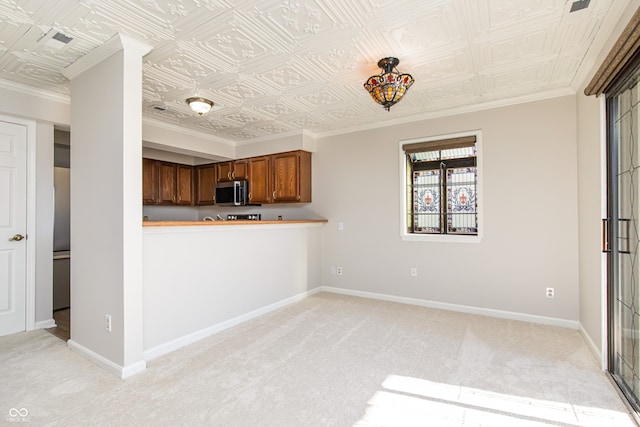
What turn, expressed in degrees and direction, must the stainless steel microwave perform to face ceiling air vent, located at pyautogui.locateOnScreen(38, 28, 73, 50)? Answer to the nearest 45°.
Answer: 0° — it already faces it

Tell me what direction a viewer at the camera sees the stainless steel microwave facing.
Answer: facing the viewer and to the left of the viewer

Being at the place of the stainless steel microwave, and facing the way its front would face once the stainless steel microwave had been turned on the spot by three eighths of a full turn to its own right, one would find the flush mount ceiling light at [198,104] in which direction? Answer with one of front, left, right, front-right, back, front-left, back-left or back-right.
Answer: back

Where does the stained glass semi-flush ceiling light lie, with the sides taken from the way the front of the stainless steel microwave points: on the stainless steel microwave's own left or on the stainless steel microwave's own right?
on the stainless steel microwave's own left

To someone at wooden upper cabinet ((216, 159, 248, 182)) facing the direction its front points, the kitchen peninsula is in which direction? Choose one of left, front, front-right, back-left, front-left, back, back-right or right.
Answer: front-left

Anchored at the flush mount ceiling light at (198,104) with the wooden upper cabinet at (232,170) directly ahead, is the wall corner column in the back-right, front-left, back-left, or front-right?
back-left

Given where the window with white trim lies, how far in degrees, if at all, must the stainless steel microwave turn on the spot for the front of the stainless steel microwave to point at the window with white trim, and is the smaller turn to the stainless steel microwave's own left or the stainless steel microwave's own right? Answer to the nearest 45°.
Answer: approximately 90° to the stainless steel microwave's own left

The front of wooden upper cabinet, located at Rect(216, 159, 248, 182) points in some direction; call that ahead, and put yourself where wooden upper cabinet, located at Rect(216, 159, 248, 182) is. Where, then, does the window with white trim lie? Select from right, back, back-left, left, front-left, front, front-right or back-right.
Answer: left

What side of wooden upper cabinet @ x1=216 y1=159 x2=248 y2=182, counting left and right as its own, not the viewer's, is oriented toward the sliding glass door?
left

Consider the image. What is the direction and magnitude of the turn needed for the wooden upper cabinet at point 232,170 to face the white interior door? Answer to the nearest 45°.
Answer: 0° — it already faces it

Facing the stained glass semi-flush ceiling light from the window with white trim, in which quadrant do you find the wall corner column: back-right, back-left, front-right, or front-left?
front-right

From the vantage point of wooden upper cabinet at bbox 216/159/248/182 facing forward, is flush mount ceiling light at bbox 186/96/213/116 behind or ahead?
ahead
